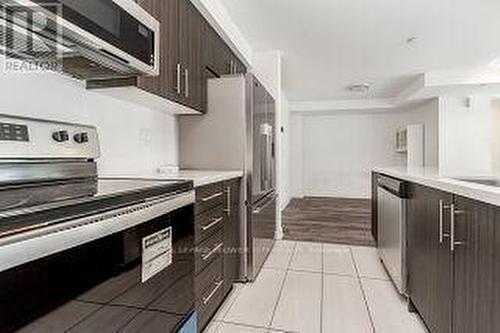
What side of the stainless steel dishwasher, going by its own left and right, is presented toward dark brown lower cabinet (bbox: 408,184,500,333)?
left

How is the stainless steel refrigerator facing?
to the viewer's right

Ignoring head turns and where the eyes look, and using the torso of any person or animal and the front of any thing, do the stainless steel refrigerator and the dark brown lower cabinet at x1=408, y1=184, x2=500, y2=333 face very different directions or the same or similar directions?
very different directions

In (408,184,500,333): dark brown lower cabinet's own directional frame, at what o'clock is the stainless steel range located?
The stainless steel range is roughly at 12 o'clock from the dark brown lower cabinet.

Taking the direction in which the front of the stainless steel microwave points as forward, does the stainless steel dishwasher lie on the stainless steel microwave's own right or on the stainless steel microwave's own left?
on the stainless steel microwave's own left

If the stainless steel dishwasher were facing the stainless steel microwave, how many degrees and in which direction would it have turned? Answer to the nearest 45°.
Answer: approximately 45° to its left

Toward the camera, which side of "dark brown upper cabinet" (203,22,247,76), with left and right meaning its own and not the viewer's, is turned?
right

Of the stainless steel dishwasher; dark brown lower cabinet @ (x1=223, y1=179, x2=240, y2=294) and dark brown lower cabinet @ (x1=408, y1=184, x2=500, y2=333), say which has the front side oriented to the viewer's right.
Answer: dark brown lower cabinet @ (x1=223, y1=179, x2=240, y2=294)

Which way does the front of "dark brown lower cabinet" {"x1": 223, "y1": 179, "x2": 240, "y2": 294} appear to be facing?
to the viewer's right
